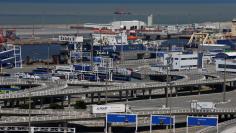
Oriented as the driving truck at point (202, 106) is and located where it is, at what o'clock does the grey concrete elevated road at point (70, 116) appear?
The grey concrete elevated road is roughly at 11 o'clock from the driving truck.

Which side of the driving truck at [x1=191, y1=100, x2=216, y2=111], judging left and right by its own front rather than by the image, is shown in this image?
left

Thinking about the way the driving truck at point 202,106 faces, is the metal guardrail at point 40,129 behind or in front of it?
in front

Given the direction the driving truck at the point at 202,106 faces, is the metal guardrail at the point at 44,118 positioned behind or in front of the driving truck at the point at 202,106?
in front
